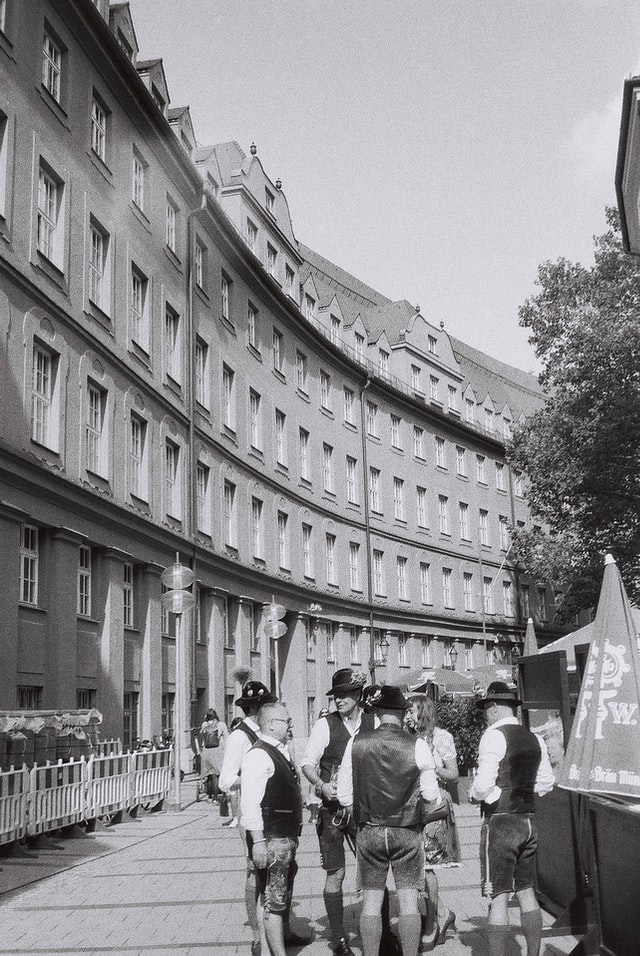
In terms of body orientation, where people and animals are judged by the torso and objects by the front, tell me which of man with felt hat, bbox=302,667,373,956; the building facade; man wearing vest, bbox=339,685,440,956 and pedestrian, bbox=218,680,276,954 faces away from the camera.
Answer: the man wearing vest

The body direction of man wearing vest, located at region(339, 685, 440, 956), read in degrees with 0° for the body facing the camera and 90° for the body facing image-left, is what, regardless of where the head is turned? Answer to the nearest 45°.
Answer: approximately 180°

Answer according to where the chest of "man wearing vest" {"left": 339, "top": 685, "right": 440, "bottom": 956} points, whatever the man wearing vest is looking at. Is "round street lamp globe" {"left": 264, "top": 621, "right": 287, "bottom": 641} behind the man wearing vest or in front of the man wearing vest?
in front

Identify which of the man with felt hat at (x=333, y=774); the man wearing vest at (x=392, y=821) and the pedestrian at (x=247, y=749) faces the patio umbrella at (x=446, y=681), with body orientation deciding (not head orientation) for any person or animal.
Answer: the man wearing vest

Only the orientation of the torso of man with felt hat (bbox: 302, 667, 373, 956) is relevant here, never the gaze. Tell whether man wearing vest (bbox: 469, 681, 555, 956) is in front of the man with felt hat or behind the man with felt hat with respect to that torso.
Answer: in front

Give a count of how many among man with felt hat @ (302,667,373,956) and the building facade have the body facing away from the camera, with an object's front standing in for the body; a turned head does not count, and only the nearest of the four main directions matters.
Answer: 0

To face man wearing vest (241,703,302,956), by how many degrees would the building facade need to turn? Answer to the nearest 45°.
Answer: approximately 45° to its right

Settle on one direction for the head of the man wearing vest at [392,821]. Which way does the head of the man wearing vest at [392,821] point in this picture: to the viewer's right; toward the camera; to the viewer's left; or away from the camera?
away from the camera

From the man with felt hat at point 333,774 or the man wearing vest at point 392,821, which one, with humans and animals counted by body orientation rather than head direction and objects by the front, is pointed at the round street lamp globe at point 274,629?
the man wearing vest

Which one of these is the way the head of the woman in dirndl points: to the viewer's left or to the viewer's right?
to the viewer's left

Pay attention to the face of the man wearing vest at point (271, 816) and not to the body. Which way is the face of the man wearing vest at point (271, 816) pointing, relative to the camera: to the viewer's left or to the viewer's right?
to the viewer's right

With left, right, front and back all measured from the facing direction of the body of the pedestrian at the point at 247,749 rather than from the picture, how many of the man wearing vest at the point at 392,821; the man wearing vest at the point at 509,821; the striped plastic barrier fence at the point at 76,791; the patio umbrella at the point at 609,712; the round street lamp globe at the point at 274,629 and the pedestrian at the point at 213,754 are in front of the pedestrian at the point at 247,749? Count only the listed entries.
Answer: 3

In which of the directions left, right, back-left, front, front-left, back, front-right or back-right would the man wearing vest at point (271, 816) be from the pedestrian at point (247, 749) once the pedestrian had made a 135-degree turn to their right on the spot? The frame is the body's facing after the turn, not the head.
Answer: left

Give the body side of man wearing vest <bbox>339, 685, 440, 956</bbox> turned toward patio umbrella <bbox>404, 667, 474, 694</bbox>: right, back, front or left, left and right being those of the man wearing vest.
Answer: front

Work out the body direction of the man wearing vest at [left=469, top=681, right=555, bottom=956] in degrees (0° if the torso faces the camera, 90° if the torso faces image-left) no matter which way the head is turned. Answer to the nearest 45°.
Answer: approximately 135°
